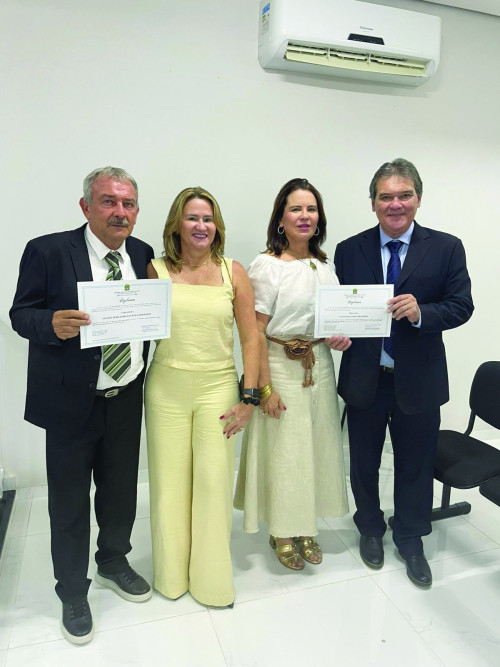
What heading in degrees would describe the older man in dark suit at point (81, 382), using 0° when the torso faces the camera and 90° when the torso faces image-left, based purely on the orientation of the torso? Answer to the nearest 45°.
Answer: approximately 315°

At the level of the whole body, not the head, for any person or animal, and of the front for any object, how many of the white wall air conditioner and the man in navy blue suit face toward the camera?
2

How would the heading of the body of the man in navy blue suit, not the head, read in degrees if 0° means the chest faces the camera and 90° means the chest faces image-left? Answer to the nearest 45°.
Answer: approximately 0°
